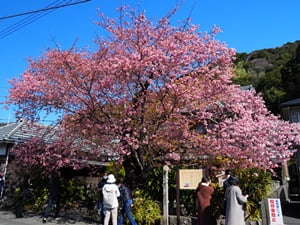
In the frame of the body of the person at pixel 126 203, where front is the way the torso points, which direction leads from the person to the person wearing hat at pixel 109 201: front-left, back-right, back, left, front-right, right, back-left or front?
front-left

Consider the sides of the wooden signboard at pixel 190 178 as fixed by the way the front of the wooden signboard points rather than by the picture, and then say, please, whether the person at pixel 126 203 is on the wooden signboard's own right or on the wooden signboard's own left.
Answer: on the wooden signboard's own right

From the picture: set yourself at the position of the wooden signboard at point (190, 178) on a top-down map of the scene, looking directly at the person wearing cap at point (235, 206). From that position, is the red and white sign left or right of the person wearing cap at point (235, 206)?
left

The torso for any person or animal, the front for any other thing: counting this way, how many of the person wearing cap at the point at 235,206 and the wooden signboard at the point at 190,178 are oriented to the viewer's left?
0

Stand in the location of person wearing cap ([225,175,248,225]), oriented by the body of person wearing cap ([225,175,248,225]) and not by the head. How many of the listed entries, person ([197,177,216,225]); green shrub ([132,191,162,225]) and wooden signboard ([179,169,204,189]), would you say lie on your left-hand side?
3

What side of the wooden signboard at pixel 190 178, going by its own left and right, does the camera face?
front

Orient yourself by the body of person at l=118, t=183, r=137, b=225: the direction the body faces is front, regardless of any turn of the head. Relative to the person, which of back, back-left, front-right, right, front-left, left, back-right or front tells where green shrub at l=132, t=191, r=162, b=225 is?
back-right

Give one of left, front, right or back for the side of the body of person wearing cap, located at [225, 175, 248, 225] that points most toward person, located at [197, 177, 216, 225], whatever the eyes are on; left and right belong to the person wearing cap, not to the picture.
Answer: left

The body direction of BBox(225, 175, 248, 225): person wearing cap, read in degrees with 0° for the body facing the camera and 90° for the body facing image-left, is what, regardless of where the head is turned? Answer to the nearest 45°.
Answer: approximately 225°

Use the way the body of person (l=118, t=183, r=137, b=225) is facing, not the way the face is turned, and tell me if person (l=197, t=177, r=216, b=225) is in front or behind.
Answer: behind

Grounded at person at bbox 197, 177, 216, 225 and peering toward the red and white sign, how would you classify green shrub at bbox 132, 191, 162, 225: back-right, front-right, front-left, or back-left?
back-left

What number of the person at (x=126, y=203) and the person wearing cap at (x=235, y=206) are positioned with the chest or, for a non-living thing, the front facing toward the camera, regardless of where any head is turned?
0

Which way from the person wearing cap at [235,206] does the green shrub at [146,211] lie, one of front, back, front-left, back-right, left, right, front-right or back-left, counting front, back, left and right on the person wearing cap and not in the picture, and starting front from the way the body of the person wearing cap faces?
left
